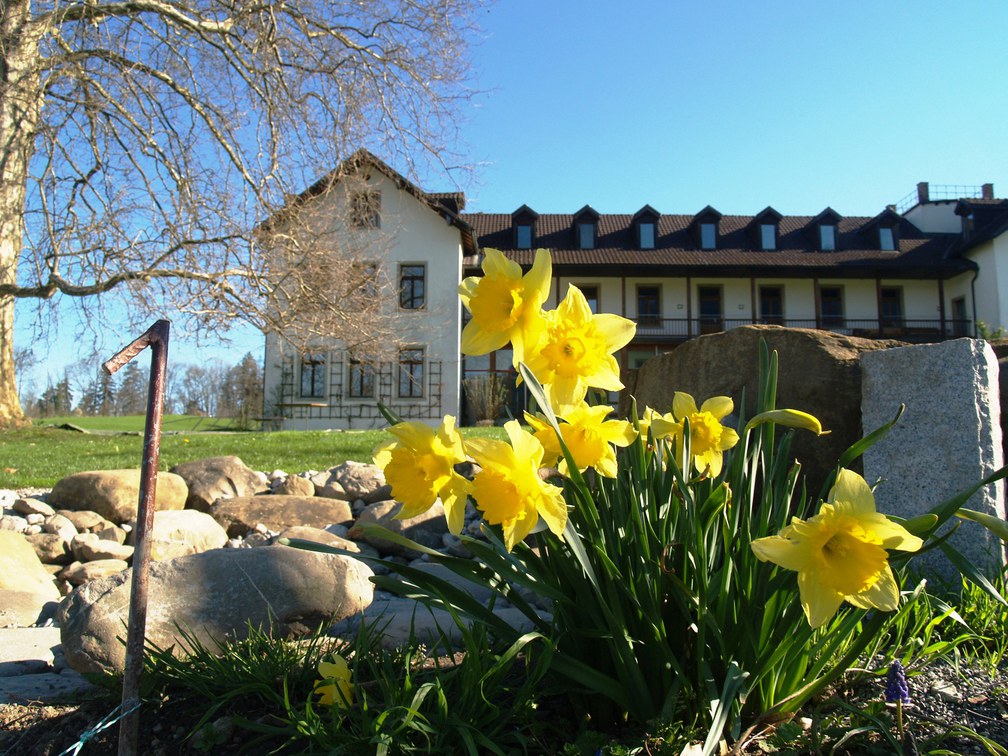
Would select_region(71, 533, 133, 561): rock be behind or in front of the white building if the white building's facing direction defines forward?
in front

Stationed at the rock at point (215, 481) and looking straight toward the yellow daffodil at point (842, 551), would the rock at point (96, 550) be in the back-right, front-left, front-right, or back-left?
front-right

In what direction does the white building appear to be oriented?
toward the camera

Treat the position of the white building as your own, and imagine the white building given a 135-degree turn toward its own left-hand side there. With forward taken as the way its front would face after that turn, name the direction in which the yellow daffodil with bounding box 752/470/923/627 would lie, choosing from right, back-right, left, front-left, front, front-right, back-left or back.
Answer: back-right

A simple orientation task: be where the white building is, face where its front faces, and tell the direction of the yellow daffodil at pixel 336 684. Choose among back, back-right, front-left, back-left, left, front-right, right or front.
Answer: front

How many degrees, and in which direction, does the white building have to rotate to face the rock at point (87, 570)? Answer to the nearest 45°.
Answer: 0° — it already faces it

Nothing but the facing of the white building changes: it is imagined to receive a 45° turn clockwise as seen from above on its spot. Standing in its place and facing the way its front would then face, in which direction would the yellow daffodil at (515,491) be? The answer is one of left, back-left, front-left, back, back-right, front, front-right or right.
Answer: front-left

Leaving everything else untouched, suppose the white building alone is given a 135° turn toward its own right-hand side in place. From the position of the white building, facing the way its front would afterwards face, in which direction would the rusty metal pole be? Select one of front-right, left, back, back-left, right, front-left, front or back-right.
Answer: back-left

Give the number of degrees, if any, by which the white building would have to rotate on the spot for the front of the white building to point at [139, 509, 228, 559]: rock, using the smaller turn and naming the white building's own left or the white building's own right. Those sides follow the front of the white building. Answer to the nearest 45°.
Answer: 0° — it already faces it

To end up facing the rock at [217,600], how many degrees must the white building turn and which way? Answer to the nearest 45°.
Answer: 0° — it already faces it

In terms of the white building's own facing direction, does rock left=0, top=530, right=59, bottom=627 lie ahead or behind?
ahead

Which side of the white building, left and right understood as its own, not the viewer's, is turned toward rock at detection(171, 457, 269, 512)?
front

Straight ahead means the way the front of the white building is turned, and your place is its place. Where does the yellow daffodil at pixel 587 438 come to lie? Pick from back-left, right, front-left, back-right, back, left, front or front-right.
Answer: front

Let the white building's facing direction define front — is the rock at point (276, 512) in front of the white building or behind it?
in front
